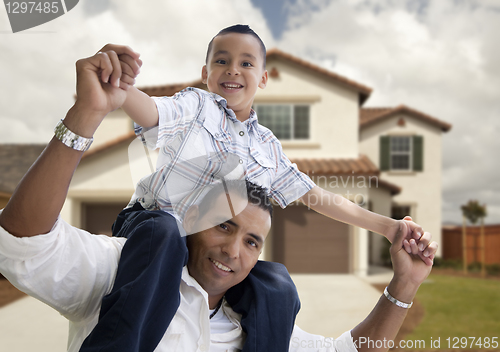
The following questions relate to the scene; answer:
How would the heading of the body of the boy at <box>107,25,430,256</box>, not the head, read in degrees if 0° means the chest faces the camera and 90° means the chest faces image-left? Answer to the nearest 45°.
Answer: approximately 0°

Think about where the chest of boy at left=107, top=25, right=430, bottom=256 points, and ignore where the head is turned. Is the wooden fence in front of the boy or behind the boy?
behind

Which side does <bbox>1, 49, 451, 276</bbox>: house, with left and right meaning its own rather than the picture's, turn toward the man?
front

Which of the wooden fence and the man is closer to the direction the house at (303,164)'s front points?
the man

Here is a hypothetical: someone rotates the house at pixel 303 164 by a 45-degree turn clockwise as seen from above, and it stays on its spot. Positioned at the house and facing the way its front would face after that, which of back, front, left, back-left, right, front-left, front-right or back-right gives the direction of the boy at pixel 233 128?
front-left

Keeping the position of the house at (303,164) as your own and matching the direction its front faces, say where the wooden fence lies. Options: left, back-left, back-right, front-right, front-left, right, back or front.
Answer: back-left
